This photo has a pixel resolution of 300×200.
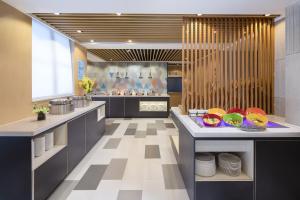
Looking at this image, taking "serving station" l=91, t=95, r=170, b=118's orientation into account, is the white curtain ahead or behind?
ahead

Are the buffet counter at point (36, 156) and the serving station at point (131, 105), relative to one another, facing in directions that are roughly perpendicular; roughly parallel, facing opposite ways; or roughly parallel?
roughly perpendicular

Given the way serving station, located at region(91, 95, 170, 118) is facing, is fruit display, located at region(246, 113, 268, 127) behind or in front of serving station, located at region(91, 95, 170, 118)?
in front

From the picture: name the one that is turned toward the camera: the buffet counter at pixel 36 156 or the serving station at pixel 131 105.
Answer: the serving station

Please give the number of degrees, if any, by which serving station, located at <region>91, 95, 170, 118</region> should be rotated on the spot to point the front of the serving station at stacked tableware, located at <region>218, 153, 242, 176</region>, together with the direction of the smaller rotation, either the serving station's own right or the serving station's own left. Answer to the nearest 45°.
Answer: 0° — it already faces it

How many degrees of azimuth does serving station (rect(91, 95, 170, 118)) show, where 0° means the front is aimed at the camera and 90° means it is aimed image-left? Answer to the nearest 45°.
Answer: approximately 0°

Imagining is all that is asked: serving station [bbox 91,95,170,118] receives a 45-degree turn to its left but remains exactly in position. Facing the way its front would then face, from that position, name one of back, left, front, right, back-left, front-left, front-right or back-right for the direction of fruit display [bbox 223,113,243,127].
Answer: front-right

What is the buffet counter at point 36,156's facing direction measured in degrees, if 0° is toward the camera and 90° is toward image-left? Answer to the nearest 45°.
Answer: approximately 270°

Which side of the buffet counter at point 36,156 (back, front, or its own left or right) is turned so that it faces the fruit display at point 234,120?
front
